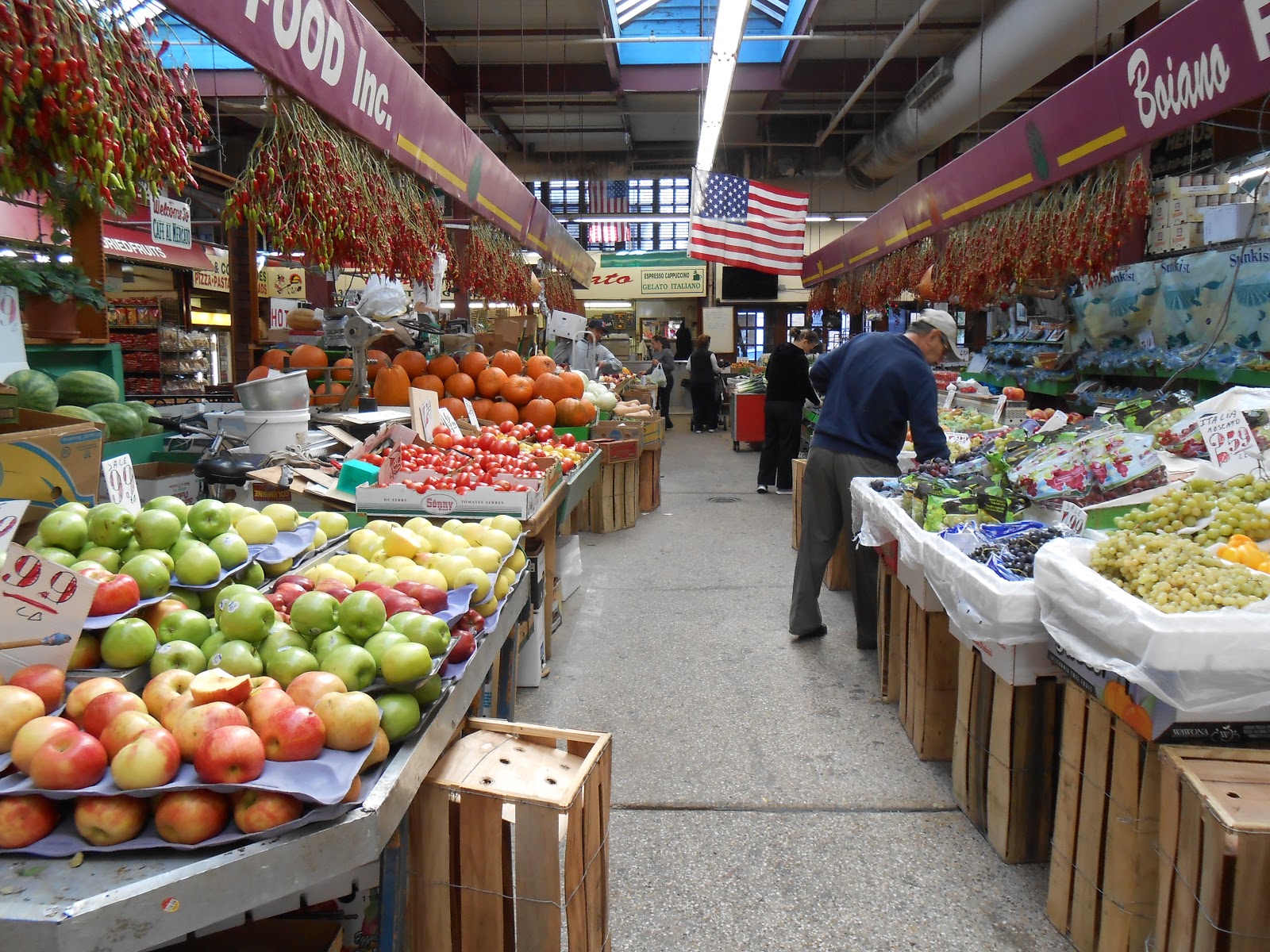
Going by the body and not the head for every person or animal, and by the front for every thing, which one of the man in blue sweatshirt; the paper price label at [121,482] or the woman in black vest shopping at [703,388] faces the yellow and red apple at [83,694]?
the paper price label

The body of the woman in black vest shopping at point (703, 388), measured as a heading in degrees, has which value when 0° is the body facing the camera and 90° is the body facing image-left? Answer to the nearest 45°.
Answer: approximately 180°

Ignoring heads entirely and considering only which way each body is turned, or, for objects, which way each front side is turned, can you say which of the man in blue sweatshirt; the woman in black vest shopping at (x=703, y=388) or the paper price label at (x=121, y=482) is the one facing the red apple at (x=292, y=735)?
the paper price label

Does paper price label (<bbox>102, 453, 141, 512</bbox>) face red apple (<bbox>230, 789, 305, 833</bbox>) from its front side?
yes

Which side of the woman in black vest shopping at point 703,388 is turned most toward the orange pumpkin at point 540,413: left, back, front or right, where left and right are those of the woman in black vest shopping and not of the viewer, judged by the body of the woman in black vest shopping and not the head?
back

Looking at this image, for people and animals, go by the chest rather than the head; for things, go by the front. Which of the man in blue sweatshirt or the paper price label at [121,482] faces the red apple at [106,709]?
the paper price label

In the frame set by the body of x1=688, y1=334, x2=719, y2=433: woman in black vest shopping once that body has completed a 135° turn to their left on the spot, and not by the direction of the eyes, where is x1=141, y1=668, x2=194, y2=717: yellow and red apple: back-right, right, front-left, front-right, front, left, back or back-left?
front-left

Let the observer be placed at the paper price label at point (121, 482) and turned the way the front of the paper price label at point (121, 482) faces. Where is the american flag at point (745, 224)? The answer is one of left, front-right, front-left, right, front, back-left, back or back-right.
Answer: back-left

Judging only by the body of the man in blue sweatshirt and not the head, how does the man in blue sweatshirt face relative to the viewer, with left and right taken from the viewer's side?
facing away from the viewer and to the right of the viewer

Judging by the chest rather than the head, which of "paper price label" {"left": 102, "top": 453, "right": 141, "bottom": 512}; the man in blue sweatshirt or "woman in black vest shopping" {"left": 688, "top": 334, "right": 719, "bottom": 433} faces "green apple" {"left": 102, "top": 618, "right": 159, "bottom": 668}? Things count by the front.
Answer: the paper price label

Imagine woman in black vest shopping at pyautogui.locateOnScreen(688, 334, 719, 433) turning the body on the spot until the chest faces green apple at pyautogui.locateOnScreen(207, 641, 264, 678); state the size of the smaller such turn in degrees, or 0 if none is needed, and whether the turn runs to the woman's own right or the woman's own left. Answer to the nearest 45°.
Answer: approximately 180°

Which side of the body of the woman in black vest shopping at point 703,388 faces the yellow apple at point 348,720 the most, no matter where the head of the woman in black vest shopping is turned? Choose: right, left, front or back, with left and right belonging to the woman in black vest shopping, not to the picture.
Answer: back

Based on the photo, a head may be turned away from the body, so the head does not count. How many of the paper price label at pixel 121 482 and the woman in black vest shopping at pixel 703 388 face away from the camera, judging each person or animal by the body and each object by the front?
1

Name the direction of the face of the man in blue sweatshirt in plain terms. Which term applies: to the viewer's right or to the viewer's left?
to the viewer's right

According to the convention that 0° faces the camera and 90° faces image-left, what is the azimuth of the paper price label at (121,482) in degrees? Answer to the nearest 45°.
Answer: approximately 0°
